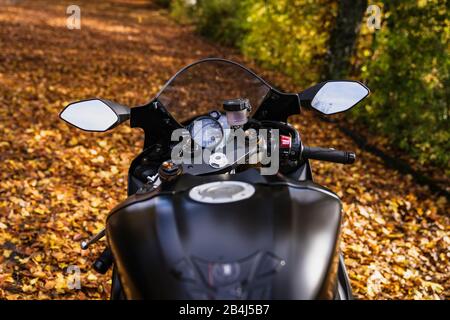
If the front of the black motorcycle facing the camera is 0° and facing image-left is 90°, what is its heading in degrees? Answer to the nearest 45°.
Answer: approximately 180°

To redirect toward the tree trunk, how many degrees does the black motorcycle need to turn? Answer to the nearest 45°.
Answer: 0° — it already faces it
